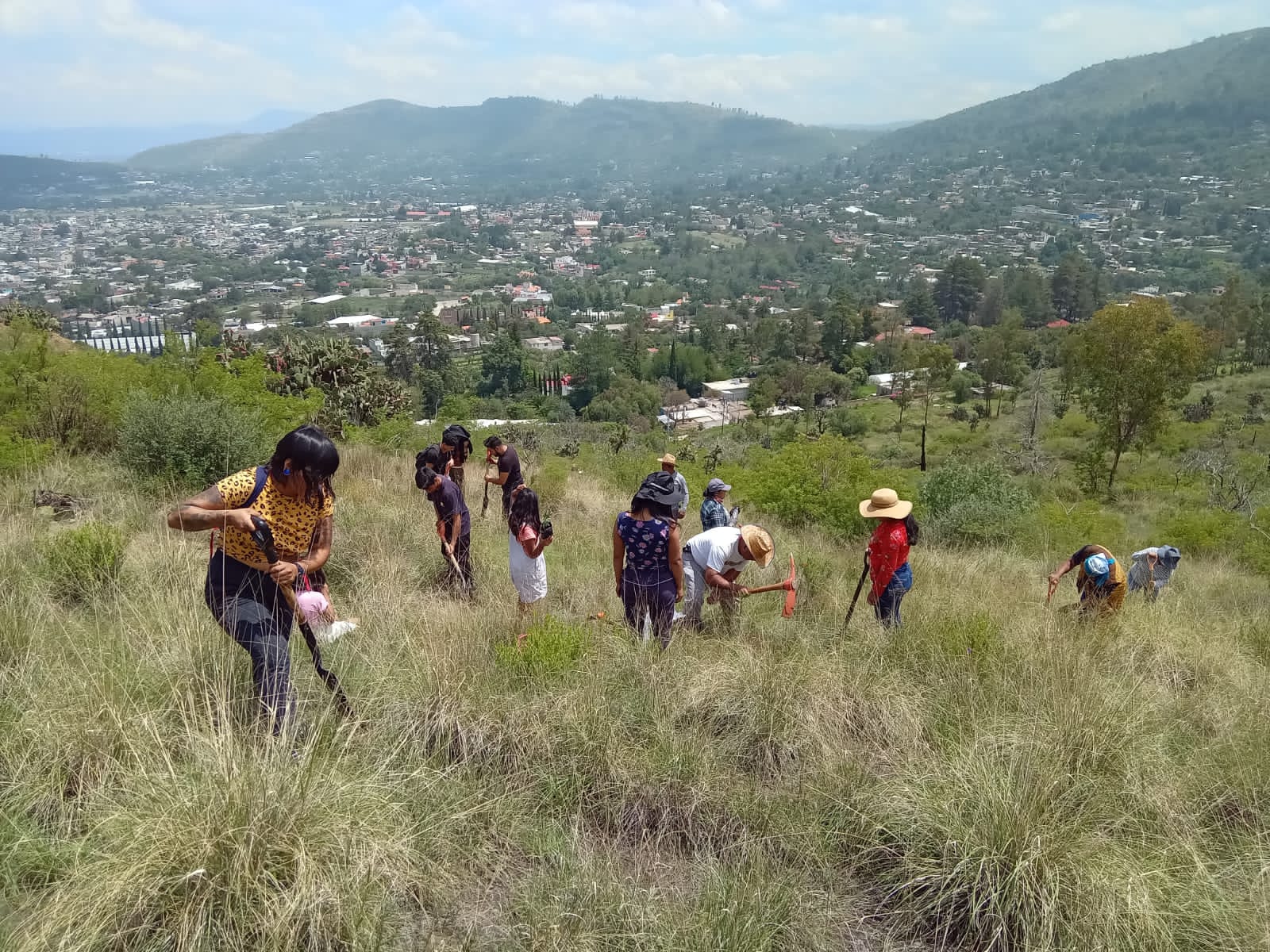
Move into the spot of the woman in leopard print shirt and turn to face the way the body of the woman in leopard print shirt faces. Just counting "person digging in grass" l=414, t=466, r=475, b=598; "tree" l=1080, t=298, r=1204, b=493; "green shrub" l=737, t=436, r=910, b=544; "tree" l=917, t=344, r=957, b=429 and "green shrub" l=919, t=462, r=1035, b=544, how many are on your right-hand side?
0

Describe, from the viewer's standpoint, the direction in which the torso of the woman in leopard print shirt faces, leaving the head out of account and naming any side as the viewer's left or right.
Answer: facing the viewer and to the right of the viewer

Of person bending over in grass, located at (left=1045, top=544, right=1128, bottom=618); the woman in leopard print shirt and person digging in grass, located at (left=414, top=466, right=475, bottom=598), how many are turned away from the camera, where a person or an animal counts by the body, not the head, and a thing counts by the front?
0

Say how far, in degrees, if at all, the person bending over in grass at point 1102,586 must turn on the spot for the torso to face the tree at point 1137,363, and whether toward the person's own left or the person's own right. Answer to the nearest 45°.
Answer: approximately 135° to the person's own right

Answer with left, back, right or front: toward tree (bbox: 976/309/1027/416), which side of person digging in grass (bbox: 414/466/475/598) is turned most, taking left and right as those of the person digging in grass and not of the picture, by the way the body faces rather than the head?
back

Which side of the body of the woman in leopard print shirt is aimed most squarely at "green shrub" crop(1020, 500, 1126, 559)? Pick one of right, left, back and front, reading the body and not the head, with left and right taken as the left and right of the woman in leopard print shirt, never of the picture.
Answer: left

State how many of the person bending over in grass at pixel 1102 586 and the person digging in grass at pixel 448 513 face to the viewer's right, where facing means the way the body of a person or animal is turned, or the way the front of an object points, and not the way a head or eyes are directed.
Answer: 0

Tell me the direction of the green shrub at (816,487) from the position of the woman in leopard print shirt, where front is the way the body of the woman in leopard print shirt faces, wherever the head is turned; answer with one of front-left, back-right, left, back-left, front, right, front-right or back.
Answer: left

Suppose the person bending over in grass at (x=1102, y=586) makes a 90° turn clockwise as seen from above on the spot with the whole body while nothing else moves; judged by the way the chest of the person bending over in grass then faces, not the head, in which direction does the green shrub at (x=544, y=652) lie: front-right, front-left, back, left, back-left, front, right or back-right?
left

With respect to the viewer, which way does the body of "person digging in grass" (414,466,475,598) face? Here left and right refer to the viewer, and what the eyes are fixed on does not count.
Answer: facing the viewer and to the left of the viewer

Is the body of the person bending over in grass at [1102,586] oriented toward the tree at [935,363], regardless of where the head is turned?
no

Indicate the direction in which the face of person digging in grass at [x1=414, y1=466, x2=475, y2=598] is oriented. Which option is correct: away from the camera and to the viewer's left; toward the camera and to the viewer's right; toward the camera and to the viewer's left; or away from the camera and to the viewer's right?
toward the camera and to the viewer's left

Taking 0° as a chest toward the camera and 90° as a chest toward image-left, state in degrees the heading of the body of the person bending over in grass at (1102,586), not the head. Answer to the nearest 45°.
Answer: approximately 45°

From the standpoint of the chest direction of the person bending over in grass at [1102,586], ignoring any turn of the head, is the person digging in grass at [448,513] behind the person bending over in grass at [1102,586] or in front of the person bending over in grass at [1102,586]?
in front

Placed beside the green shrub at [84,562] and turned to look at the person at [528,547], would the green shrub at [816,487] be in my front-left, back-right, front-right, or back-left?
front-left

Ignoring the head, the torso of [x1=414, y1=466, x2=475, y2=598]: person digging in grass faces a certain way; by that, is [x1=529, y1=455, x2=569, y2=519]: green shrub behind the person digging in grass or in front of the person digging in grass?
behind

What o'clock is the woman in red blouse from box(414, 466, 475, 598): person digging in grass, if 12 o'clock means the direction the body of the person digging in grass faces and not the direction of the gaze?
The woman in red blouse is roughly at 8 o'clock from the person digging in grass.

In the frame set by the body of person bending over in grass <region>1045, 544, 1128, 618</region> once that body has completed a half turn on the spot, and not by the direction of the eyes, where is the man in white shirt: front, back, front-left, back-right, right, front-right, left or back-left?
back
